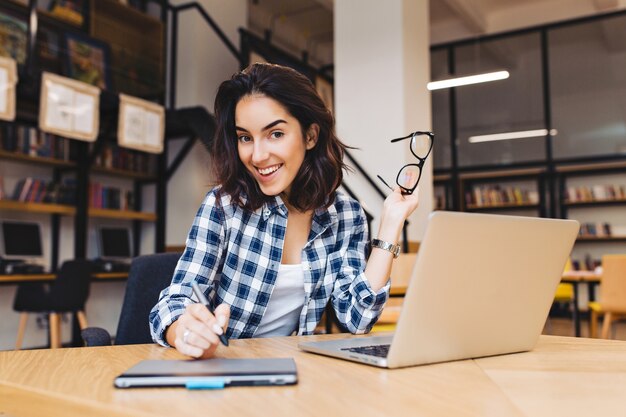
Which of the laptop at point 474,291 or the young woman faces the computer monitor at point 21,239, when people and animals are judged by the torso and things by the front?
the laptop

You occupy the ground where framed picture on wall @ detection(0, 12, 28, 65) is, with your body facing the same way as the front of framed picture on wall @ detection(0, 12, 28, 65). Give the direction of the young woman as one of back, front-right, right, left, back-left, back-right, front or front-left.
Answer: front-right

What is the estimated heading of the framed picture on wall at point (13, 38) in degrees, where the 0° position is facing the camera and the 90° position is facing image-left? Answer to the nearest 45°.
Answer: approximately 315°

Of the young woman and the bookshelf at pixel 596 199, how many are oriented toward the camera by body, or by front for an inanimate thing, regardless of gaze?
2

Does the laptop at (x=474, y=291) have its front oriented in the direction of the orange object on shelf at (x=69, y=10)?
yes

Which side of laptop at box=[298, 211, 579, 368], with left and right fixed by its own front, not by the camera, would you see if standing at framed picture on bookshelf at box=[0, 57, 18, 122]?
front

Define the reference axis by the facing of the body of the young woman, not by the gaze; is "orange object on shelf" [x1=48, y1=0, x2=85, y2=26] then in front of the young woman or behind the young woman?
behind

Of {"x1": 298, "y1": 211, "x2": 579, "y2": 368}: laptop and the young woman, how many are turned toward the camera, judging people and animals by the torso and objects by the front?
1

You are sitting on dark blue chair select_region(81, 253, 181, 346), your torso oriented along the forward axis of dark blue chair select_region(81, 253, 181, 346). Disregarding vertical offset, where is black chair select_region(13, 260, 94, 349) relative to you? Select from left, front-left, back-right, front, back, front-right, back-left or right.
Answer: back-right

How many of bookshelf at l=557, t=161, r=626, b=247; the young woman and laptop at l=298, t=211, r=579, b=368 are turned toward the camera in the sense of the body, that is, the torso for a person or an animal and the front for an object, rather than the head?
2

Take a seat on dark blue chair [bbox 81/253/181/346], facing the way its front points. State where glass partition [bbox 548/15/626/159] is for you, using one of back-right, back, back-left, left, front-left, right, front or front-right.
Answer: back

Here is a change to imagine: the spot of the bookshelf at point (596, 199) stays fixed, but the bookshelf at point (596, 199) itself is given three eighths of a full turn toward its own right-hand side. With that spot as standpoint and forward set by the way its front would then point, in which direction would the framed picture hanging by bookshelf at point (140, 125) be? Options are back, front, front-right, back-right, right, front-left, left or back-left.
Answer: left

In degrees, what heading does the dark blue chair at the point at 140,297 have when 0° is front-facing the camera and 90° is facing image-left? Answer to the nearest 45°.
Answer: approximately 45°

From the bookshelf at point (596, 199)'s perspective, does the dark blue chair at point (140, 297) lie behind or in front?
in front

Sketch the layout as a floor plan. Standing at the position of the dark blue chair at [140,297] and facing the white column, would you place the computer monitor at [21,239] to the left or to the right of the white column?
left

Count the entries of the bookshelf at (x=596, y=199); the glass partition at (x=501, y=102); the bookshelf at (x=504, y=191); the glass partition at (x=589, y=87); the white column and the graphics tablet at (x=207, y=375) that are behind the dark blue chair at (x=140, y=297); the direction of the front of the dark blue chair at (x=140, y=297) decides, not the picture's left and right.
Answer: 5

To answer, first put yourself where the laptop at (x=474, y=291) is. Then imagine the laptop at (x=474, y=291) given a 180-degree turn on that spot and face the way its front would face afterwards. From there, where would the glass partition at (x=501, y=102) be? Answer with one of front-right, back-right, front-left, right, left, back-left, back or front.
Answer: back-left

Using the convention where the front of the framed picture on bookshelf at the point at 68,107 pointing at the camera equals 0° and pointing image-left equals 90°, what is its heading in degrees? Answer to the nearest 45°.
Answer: approximately 315°
